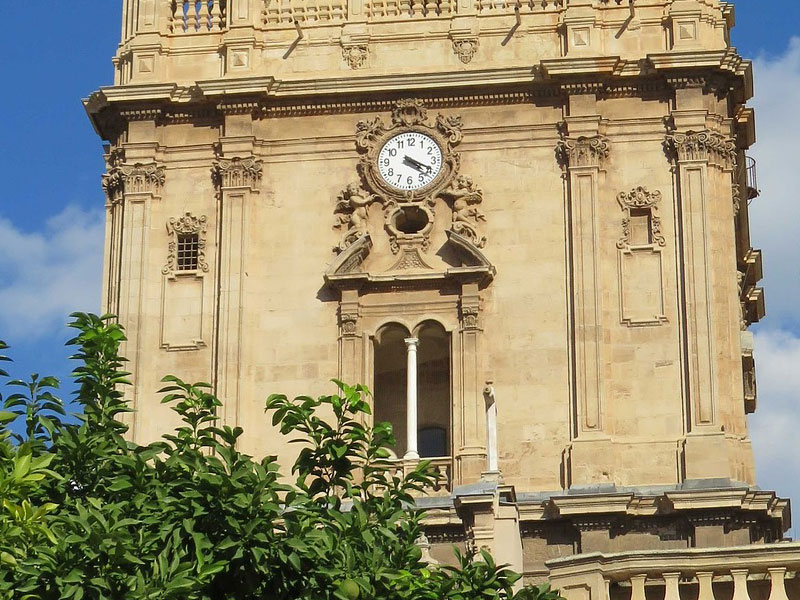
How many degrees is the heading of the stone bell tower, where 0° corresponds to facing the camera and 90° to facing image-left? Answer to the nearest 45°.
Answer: approximately 0°
